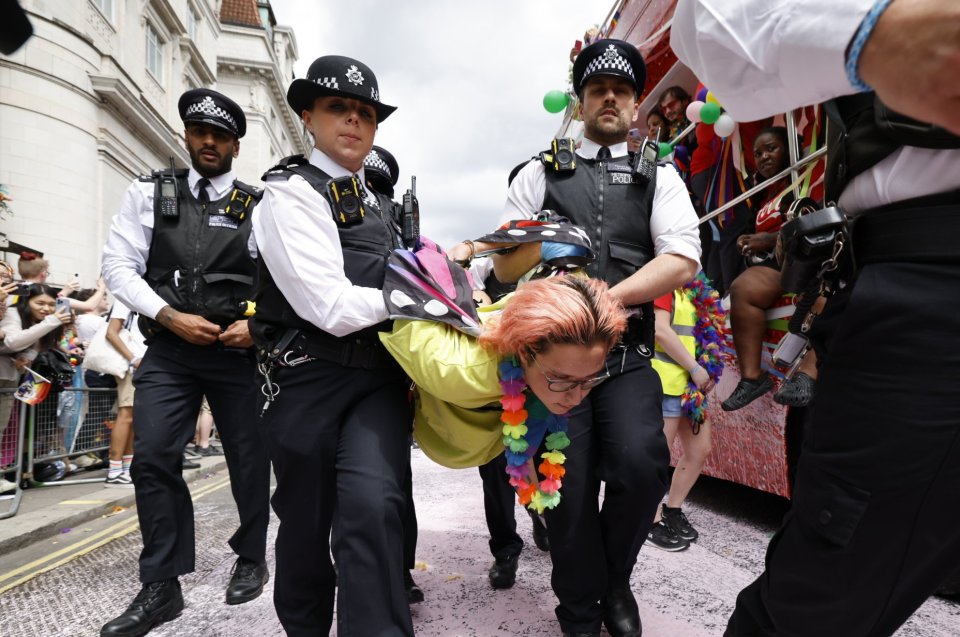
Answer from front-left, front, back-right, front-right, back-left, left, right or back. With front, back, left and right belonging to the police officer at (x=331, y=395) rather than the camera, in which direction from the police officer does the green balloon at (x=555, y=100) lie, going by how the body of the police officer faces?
left

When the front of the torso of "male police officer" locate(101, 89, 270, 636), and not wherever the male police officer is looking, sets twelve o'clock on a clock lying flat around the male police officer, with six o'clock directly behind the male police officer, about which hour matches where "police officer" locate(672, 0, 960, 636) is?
The police officer is roughly at 11 o'clock from the male police officer.

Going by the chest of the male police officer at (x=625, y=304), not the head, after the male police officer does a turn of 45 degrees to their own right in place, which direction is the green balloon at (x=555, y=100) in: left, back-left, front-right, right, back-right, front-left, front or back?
back-right

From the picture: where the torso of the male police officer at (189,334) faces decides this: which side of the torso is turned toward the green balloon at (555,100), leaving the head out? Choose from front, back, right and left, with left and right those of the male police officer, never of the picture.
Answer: left

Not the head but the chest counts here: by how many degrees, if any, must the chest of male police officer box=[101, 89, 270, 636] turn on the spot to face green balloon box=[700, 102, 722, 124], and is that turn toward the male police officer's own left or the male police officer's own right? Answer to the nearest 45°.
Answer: approximately 90° to the male police officer's own left

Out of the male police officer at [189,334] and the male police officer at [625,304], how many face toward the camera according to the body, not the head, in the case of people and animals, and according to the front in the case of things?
2

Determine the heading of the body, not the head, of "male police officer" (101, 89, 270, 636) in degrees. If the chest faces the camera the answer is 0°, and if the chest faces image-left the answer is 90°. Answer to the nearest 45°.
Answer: approximately 0°
